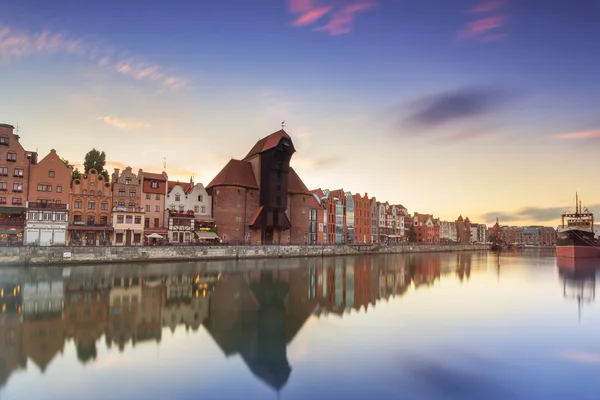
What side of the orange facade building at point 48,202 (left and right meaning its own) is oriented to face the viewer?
front

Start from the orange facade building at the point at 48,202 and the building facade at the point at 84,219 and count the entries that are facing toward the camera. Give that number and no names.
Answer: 2

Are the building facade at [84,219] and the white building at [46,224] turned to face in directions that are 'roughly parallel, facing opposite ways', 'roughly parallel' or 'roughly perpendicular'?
roughly parallel

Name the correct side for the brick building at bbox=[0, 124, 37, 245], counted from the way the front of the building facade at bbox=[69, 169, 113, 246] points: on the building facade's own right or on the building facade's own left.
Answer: on the building facade's own right

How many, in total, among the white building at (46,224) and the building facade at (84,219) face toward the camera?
2
